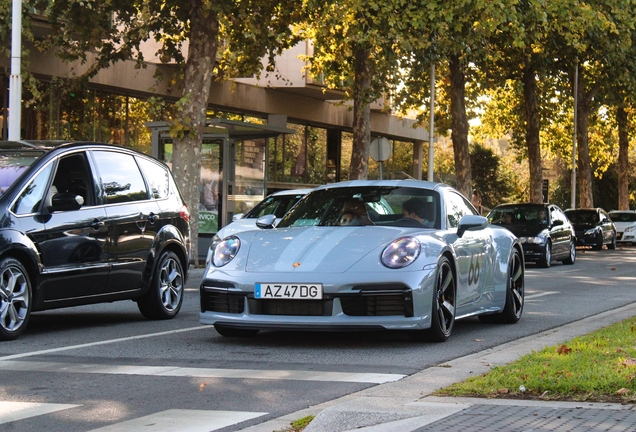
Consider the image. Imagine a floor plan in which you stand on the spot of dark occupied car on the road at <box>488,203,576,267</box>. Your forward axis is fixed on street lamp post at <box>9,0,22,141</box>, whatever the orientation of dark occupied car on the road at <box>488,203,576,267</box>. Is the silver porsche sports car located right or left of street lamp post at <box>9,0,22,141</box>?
left

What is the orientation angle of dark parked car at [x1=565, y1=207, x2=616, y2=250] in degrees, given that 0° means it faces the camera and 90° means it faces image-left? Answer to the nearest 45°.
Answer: approximately 45°

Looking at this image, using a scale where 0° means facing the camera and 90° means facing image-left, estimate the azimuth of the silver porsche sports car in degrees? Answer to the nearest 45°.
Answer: approximately 45°

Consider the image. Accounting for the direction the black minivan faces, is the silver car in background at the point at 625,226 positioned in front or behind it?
behind

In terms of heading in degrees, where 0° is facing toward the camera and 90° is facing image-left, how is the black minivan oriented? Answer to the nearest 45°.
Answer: approximately 45°

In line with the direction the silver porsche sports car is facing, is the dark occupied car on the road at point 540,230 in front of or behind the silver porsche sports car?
behind

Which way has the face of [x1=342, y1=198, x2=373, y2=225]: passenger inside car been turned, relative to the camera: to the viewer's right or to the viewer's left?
to the viewer's left
